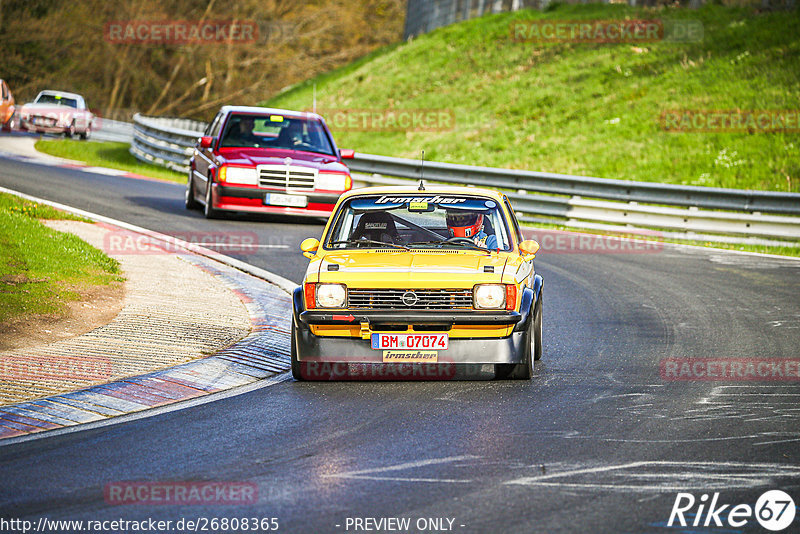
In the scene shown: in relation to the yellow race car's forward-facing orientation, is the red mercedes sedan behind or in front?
behind

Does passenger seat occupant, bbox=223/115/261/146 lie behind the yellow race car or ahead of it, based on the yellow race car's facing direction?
behind

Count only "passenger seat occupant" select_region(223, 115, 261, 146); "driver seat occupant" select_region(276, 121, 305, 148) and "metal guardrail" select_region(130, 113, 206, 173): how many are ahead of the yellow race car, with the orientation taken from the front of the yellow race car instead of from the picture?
0

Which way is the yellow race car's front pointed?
toward the camera

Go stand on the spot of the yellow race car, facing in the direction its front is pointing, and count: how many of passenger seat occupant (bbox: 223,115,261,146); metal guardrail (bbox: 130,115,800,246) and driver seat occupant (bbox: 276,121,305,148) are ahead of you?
0

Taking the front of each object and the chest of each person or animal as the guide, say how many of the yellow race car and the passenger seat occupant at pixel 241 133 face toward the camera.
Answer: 2

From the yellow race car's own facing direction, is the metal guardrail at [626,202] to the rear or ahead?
to the rear

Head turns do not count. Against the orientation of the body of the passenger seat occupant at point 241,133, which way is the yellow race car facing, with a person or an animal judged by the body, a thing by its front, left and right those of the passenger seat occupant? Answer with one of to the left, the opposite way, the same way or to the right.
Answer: the same way

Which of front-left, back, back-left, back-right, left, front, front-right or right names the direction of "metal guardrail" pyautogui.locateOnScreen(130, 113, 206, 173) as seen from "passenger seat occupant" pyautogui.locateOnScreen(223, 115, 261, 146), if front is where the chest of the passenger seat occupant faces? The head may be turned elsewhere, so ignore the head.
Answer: back

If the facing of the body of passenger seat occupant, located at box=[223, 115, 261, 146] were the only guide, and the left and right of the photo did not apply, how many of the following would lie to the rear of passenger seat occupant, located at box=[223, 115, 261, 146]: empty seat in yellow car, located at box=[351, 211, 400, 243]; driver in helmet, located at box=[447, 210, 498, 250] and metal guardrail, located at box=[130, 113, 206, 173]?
1

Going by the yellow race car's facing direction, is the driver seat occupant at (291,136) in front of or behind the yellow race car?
behind

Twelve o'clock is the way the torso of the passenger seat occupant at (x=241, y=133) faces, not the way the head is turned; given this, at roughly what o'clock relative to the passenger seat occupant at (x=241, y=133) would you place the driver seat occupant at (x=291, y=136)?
the driver seat occupant at (x=291, y=136) is roughly at 9 o'clock from the passenger seat occupant at (x=241, y=133).

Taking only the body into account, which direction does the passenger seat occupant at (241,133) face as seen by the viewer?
toward the camera
